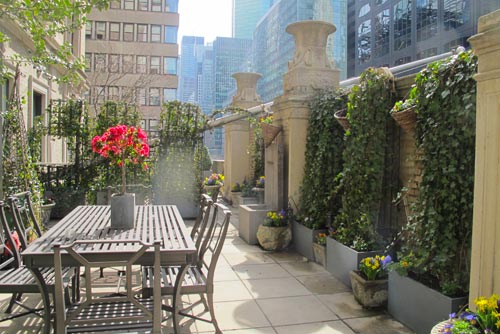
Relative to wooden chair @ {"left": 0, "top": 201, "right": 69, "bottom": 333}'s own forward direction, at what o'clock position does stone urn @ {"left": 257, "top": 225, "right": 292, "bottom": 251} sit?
The stone urn is roughly at 11 o'clock from the wooden chair.

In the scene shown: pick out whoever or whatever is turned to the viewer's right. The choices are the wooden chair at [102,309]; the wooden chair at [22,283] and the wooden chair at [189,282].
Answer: the wooden chair at [22,283]

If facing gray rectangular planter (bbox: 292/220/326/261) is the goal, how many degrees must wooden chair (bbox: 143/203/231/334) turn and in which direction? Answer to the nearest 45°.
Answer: approximately 135° to its right

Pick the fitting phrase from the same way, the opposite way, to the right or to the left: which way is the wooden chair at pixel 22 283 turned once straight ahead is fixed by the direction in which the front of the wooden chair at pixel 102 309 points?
to the right

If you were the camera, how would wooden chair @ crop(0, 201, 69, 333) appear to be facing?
facing to the right of the viewer

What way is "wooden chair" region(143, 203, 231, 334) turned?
to the viewer's left

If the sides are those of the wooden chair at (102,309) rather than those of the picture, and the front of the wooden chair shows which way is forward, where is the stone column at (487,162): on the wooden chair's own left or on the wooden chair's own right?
on the wooden chair's own right

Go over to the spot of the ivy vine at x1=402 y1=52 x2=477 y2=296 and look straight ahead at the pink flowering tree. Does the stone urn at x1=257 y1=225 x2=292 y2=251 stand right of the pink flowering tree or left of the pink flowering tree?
right

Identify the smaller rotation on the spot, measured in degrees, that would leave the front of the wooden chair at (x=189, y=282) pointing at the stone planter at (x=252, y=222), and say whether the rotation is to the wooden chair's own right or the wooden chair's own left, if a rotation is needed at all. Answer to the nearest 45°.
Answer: approximately 90° to the wooden chair's own right

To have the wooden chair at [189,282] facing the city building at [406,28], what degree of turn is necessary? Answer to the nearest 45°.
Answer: approximately 135° to its right

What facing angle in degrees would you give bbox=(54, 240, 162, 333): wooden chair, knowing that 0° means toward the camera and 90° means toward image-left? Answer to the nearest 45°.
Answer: approximately 180°

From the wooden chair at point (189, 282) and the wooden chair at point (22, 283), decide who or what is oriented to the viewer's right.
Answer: the wooden chair at point (22, 283)

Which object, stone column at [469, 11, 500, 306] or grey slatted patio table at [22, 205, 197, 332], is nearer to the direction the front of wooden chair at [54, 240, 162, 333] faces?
the grey slatted patio table

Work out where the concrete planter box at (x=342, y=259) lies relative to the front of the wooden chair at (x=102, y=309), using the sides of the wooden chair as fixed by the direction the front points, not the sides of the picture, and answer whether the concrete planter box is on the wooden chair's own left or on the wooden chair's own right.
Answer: on the wooden chair's own right

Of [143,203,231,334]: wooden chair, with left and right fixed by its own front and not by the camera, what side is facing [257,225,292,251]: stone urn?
right

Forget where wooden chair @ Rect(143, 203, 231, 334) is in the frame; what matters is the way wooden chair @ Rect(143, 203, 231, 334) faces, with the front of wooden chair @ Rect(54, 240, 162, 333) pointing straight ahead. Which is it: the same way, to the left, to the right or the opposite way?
to the left

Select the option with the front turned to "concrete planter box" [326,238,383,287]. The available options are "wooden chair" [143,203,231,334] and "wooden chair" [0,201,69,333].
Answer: "wooden chair" [0,201,69,333]

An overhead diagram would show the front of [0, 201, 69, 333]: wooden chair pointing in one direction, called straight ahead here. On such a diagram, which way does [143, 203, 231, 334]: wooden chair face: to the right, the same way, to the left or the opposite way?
the opposite way
